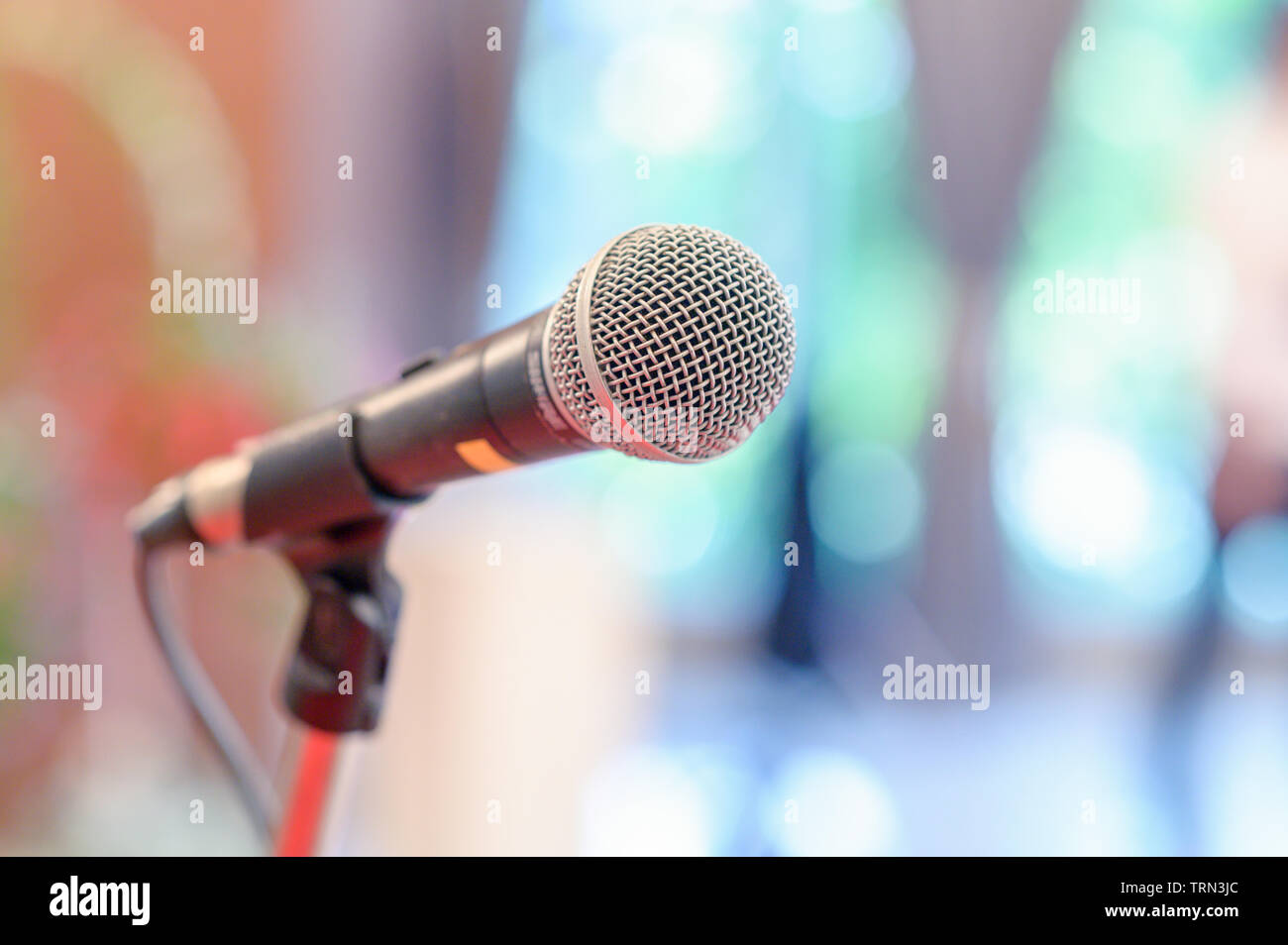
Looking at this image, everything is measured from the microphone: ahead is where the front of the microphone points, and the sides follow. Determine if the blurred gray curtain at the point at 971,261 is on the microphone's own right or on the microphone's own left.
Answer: on the microphone's own left

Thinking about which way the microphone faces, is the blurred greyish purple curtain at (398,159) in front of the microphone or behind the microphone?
behind
